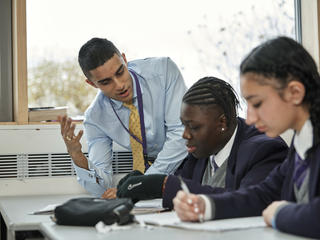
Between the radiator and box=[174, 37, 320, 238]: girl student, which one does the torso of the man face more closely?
the girl student

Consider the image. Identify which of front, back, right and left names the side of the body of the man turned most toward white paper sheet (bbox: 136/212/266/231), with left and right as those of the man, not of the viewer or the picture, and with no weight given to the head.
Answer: front

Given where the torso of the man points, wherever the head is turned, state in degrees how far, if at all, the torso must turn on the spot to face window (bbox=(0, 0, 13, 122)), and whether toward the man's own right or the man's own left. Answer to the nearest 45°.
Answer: approximately 135° to the man's own right

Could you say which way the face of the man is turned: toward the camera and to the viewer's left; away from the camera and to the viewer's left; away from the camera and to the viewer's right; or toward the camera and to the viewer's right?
toward the camera and to the viewer's right

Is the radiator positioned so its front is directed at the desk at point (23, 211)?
yes

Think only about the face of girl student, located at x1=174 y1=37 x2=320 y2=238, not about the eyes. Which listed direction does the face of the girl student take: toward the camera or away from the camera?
toward the camera

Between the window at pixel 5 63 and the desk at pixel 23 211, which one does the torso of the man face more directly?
the desk

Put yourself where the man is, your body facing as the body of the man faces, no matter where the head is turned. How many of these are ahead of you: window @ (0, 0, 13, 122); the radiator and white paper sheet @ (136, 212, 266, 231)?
1

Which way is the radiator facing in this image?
toward the camera

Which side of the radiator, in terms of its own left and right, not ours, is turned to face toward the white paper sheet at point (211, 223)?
front

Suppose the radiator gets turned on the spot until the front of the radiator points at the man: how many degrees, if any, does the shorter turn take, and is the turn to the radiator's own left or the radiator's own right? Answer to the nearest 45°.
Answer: approximately 45° to the radiator's own left
